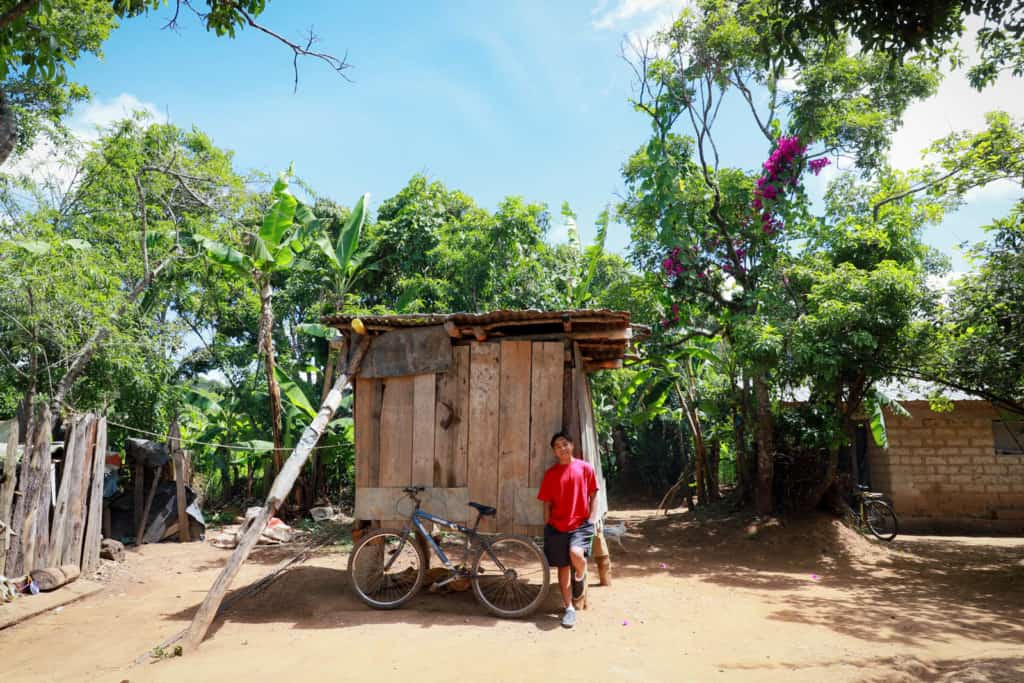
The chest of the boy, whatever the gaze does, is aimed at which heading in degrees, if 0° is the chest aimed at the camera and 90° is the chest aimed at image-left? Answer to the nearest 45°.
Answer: approximately 0°

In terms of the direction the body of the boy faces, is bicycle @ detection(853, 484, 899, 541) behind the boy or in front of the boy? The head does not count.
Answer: behind

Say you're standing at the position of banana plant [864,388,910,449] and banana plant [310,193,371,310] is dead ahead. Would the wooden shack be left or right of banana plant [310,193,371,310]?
left

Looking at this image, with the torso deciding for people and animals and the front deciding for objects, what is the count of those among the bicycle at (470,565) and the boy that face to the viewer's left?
1

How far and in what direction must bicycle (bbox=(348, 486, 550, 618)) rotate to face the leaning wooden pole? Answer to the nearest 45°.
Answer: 0° — it already faces it

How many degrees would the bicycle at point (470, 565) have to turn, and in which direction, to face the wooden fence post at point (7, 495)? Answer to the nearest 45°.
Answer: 0° — it already faces it

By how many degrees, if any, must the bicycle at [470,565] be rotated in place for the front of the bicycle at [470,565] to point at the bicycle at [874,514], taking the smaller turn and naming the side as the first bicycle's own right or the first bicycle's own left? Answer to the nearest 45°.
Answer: approximately 135° to the first bicycle's own right

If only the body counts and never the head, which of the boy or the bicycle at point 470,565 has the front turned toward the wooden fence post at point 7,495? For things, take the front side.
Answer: the bicycle

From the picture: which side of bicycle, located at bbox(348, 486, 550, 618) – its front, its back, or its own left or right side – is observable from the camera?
left

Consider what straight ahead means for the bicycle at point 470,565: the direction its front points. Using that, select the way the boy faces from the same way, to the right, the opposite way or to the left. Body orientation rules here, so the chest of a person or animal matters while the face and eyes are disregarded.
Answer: to the left

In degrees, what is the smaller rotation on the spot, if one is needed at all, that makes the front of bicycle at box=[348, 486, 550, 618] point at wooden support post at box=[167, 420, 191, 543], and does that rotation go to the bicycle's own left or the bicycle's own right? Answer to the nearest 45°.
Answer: approximately 45° to the bicycle's own right

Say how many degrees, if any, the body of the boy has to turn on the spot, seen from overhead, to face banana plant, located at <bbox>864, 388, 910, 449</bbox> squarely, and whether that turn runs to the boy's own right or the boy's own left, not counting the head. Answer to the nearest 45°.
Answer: approximately 135° to the boy's own left
